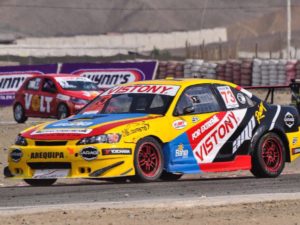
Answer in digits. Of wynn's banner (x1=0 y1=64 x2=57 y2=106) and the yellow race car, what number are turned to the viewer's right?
0

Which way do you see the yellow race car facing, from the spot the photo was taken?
facing the viewer and to the left of the viewer

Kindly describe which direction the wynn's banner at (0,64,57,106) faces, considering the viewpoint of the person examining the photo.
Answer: facing the viewer

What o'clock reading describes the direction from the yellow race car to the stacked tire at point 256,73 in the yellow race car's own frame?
The stacked tire is roughly at 5 o'clock from the yellow race car.

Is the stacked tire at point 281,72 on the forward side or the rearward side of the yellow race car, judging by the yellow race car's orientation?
on the rearward side

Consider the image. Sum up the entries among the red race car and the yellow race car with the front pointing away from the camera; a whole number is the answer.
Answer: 0
